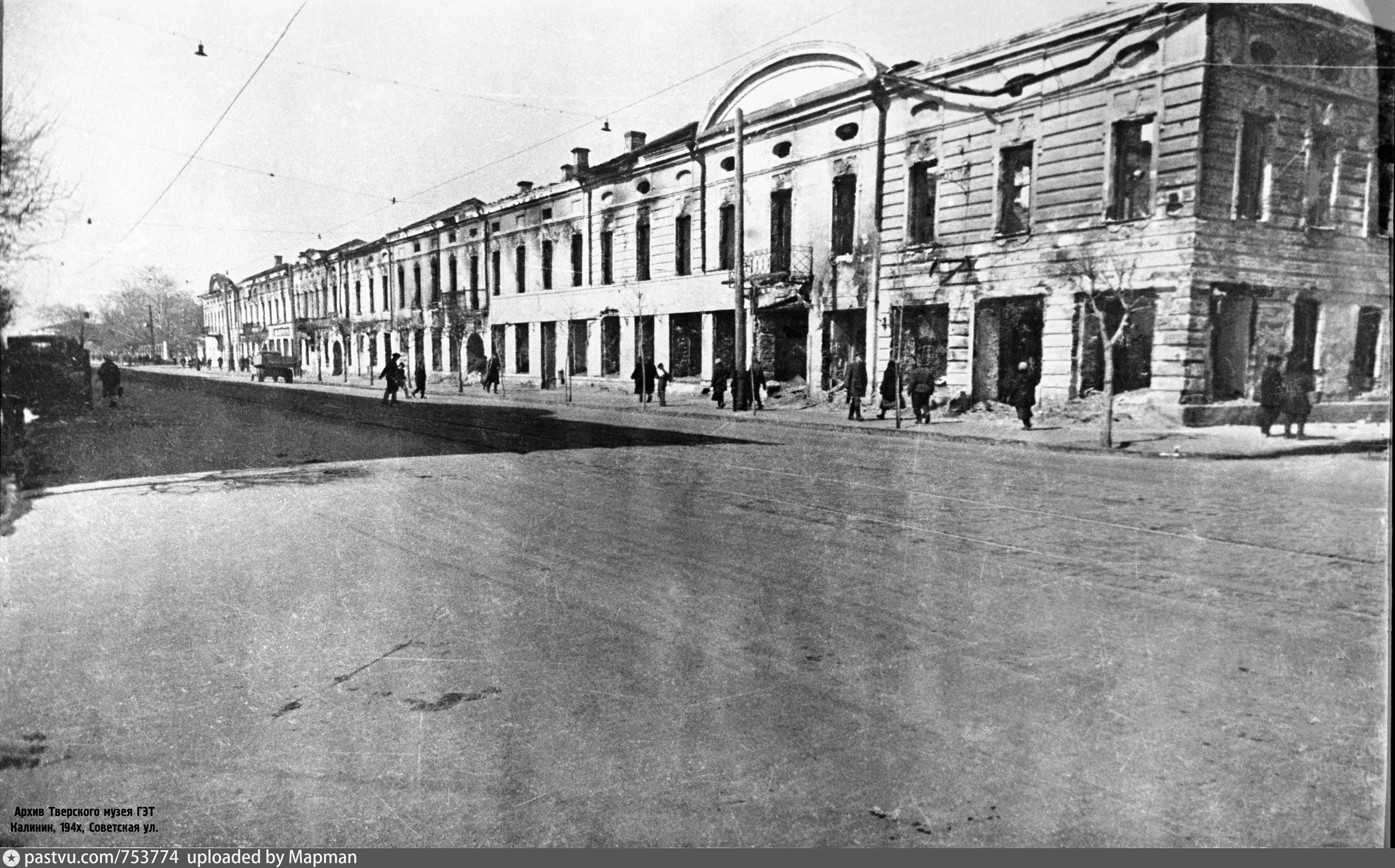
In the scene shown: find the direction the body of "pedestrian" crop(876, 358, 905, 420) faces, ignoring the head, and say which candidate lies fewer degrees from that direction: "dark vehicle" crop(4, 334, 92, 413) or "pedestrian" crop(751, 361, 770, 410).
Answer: the pedestrian

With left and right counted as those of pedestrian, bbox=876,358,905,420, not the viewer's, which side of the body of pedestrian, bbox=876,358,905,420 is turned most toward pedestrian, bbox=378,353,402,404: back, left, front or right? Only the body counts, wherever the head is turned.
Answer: front

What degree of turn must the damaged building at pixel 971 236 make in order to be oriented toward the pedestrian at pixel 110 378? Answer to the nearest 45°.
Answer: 0° — it already faces them

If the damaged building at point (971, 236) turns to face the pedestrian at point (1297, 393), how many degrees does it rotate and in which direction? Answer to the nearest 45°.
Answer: approximately 45° to its left

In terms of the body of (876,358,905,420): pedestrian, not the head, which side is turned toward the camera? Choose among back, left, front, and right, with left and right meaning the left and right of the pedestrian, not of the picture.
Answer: left

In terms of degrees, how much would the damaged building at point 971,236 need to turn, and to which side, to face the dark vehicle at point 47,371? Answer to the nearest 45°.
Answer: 0° — it already faces it

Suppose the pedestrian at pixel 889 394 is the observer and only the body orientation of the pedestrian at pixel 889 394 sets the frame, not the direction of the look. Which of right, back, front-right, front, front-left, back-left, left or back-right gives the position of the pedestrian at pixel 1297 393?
left
